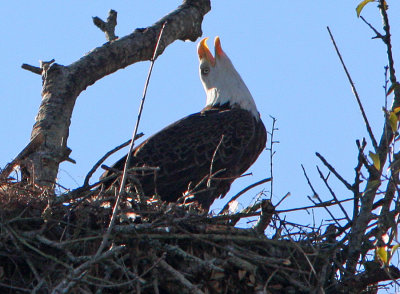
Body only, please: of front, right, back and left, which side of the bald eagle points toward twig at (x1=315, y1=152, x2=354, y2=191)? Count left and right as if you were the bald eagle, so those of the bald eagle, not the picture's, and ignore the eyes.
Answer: front
